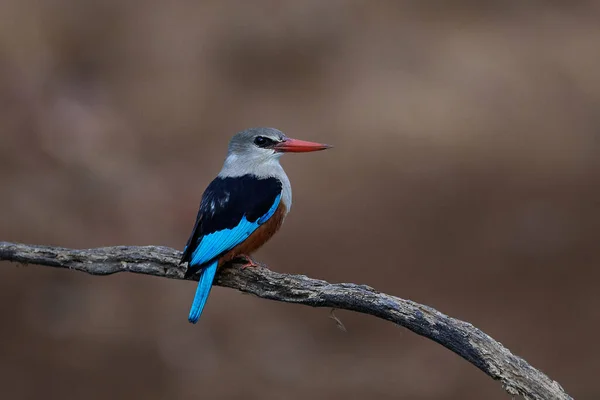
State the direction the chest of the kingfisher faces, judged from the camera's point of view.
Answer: to the viewer's right
